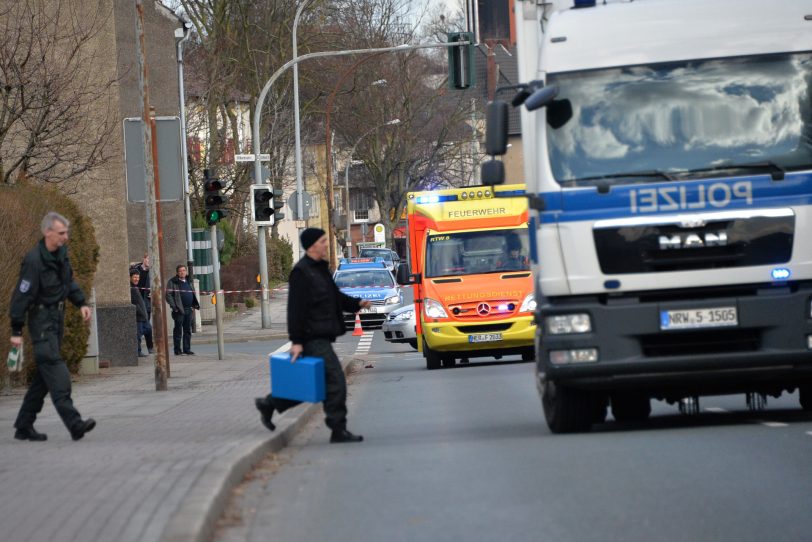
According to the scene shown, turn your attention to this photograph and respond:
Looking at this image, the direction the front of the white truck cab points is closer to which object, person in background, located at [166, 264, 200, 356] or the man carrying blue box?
the man carrying blue box

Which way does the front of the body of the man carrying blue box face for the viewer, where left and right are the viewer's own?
facing to the right of the viewer

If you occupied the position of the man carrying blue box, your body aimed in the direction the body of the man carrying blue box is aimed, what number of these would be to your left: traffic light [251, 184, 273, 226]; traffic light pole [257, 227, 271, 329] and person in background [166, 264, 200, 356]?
3

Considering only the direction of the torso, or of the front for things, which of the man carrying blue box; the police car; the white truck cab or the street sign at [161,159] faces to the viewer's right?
the man carrying blue box

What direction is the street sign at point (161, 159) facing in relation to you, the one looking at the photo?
facing away from the viewer

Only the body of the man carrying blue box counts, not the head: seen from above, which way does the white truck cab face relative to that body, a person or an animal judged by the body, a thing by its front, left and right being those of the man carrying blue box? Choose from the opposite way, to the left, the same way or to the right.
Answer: to the right

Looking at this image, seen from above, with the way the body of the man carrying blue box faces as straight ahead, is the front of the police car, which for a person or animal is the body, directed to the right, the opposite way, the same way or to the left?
to the right

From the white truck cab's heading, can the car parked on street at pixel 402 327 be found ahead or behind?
behind

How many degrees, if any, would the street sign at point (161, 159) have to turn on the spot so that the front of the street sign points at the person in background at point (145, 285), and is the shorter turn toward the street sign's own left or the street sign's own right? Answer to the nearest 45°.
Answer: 0° — it already faces them
